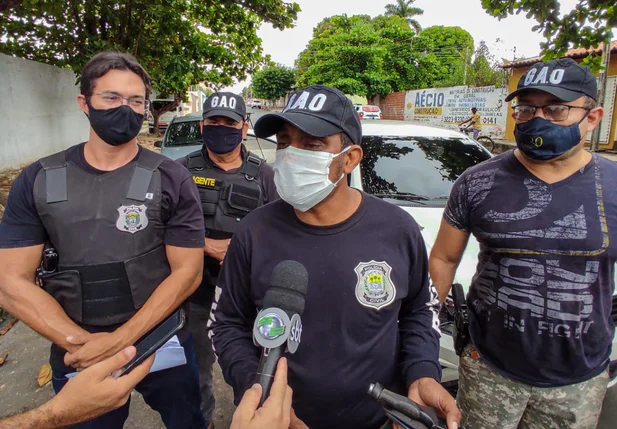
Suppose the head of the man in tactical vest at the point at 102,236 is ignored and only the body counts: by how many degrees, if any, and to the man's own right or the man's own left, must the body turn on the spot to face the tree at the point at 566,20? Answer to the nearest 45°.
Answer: approximately 90° to the man's own left

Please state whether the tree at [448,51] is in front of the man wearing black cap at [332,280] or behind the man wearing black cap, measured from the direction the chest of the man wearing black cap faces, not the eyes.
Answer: behind

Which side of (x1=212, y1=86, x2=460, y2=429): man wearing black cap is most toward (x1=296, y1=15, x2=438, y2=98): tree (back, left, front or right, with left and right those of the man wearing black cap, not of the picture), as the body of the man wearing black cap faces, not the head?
back

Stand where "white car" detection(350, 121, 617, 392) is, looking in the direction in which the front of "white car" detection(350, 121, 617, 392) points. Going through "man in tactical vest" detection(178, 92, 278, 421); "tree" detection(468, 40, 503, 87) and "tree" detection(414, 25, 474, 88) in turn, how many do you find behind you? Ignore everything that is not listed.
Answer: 2

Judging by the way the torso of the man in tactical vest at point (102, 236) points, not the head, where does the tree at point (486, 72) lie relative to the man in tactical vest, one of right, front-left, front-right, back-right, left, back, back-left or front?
back-left

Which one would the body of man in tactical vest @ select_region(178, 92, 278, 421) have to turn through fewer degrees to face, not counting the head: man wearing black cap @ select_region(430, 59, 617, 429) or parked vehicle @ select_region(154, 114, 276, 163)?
the man wearing black cap

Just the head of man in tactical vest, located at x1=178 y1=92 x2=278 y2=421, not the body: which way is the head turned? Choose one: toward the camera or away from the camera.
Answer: toward the camera

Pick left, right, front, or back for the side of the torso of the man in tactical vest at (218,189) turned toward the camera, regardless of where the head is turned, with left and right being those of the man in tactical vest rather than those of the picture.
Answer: front

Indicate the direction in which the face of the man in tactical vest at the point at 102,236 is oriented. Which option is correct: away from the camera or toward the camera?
toward the camera

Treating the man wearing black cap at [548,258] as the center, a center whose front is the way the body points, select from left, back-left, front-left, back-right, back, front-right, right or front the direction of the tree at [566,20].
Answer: back

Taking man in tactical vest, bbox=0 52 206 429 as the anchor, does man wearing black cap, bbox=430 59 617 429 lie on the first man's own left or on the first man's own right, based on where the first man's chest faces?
on the first man's own left

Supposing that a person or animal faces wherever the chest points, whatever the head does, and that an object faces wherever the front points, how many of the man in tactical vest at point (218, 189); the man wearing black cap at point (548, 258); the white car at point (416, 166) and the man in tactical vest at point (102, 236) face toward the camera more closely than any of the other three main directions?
4

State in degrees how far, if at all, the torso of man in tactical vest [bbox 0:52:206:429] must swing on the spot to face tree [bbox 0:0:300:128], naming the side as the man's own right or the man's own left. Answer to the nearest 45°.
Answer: approximately 180°

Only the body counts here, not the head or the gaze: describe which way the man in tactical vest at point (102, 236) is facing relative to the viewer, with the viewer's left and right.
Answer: facing the viewer
